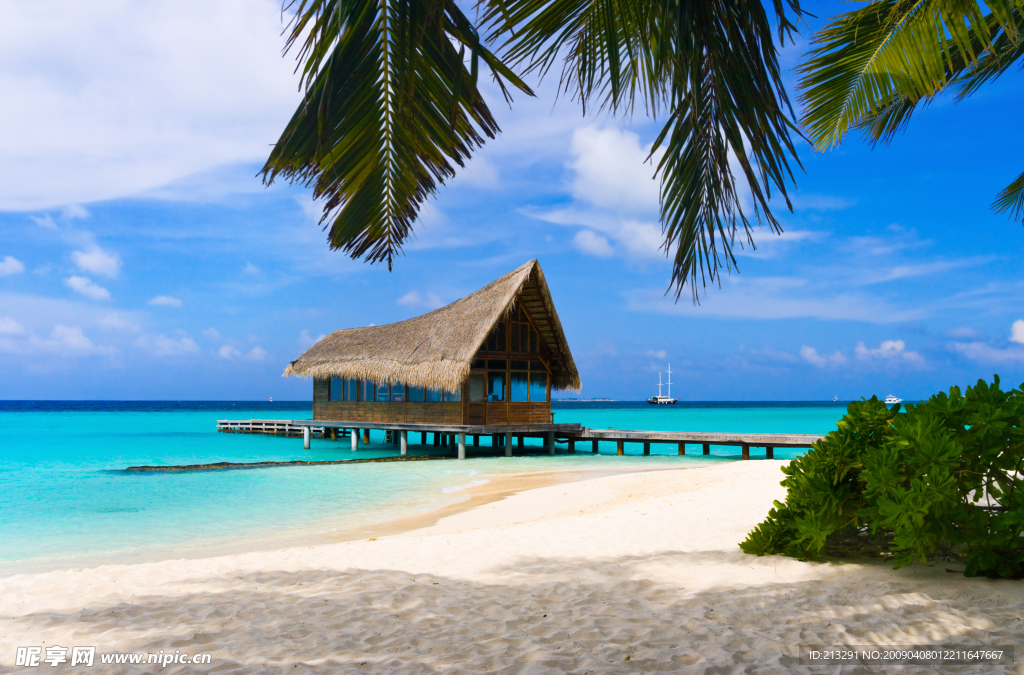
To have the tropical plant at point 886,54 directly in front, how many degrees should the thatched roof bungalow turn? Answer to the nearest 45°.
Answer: approximately 45° to its right

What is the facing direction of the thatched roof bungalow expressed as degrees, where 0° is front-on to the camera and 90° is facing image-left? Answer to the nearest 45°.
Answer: approximately 315°

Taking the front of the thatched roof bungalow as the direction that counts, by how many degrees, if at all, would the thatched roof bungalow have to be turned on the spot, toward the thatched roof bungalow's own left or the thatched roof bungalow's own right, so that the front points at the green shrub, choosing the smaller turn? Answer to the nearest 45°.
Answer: approximately 45° to the thatched roof bungalow's own right
